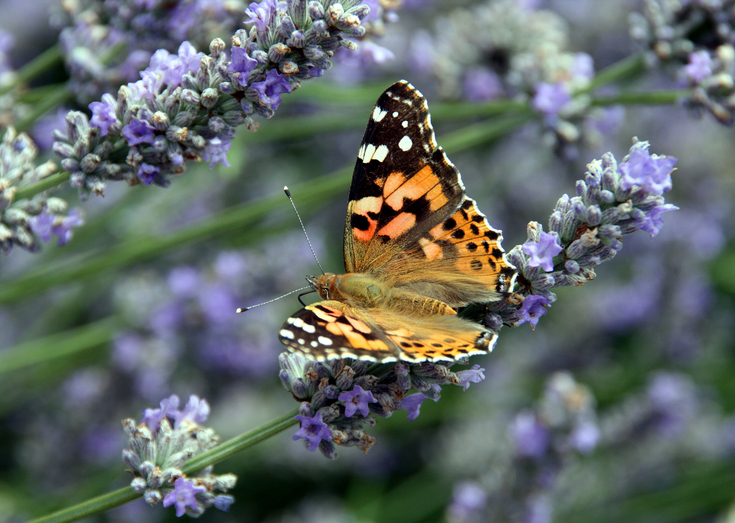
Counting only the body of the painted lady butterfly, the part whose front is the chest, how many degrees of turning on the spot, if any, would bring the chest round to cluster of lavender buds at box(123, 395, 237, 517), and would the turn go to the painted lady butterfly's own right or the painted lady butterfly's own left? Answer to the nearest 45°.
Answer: approximately 45° to the painted lady butterfly's own left

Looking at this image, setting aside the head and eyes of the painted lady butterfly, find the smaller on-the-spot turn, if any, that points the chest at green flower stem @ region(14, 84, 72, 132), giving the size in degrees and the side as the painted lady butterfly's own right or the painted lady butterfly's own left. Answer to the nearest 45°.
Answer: approximately 45° to the painted lady butterfly's own right

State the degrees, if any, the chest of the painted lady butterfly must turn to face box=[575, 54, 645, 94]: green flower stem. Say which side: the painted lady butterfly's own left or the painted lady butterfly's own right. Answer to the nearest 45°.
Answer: approximately 135° to the painted lady butterfly's own right

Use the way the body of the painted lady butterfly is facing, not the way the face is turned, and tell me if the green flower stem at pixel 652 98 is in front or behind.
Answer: behind

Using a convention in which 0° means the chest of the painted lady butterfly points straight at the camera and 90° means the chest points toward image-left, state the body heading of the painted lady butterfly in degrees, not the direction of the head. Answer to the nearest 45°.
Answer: approximately 90°

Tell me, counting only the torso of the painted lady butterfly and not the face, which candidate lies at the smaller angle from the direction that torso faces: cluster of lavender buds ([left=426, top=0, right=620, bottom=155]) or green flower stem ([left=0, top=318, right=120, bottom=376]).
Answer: the green flower stem
